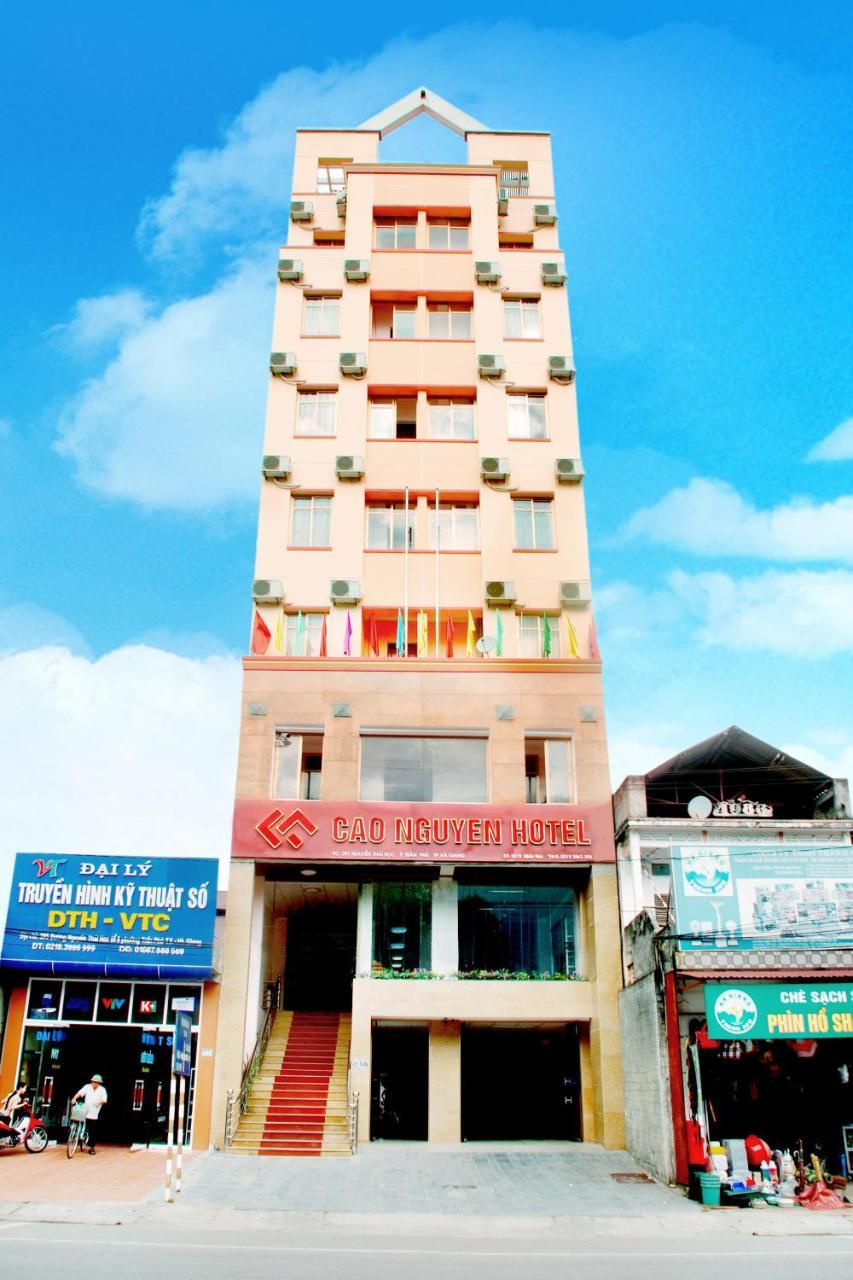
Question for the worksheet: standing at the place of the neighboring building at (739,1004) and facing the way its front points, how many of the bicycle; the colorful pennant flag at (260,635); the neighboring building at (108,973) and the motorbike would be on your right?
4

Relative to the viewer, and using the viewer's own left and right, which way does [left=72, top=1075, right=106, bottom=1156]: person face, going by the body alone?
facing the viewer and to the left of the viewer

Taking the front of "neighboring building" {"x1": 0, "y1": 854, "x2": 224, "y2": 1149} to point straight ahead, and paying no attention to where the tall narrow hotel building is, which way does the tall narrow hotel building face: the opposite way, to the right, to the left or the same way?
the same way

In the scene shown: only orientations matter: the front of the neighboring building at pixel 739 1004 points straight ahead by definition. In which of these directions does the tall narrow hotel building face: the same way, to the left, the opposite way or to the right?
the same way

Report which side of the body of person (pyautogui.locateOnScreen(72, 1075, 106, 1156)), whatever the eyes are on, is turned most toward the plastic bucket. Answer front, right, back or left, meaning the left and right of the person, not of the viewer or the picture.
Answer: left

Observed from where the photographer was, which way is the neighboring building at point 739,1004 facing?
facing the viewer

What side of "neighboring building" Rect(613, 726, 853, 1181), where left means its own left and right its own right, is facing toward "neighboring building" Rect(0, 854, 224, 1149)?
right

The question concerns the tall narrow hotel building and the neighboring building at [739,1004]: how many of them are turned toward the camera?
2

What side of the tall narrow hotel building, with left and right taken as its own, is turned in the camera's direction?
front

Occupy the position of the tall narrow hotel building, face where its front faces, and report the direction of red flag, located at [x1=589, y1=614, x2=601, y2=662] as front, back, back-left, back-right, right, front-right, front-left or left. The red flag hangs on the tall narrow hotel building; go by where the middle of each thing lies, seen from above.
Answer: left

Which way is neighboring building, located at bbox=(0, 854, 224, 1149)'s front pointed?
toward the camera

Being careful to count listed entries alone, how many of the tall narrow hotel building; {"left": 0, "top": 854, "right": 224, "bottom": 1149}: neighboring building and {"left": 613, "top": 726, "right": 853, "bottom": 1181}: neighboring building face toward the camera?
3
